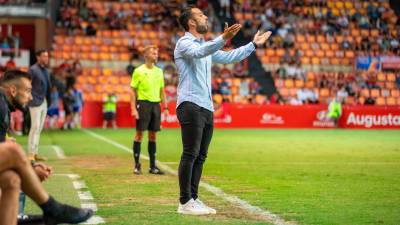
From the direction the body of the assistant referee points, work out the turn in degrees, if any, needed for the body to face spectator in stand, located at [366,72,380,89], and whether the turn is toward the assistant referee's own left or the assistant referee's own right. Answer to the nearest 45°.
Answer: approximately 90° to the assistant referee's own left

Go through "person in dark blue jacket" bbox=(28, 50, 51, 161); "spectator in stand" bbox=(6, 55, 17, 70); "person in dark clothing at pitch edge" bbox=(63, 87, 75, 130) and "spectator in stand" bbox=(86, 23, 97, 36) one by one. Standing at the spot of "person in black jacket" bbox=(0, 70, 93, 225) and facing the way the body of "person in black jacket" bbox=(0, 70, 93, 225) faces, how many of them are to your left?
4

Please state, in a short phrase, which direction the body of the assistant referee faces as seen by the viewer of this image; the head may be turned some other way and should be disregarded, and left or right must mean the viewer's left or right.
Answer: facing the viewer and to the right of the viewer

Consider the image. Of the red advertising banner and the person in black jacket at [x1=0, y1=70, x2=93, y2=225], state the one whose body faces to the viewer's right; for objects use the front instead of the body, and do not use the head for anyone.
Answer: the person in black jacket

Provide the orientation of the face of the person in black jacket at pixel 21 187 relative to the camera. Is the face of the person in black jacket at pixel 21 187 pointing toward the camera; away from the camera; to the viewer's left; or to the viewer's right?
to the viewer's right

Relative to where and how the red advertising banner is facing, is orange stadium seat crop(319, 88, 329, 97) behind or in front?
behind

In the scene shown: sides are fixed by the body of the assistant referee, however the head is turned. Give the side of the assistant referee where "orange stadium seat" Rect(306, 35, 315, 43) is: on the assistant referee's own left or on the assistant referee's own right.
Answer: on the assistant referee's own left

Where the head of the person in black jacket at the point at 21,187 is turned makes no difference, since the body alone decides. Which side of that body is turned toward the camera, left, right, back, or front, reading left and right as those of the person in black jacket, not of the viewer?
right

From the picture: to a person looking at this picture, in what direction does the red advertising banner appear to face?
facing the viewer

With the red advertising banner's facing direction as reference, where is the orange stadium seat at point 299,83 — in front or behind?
behind

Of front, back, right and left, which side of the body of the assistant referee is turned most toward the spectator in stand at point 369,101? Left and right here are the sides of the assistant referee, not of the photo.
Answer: left

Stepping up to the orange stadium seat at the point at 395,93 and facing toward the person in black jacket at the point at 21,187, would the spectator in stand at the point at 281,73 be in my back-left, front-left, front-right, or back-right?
front-right

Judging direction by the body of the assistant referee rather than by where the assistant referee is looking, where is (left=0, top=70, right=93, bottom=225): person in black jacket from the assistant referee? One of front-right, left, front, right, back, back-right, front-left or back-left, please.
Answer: front-right

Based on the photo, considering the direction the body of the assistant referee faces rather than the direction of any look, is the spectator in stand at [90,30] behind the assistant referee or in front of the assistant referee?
behind
